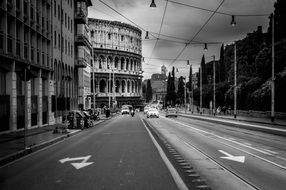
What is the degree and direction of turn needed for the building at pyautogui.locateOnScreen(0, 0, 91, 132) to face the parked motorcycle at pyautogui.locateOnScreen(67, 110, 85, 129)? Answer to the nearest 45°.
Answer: approximately 90° to its left

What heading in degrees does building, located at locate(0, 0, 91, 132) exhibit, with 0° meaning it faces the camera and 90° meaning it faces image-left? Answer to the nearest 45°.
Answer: approximately 315°
